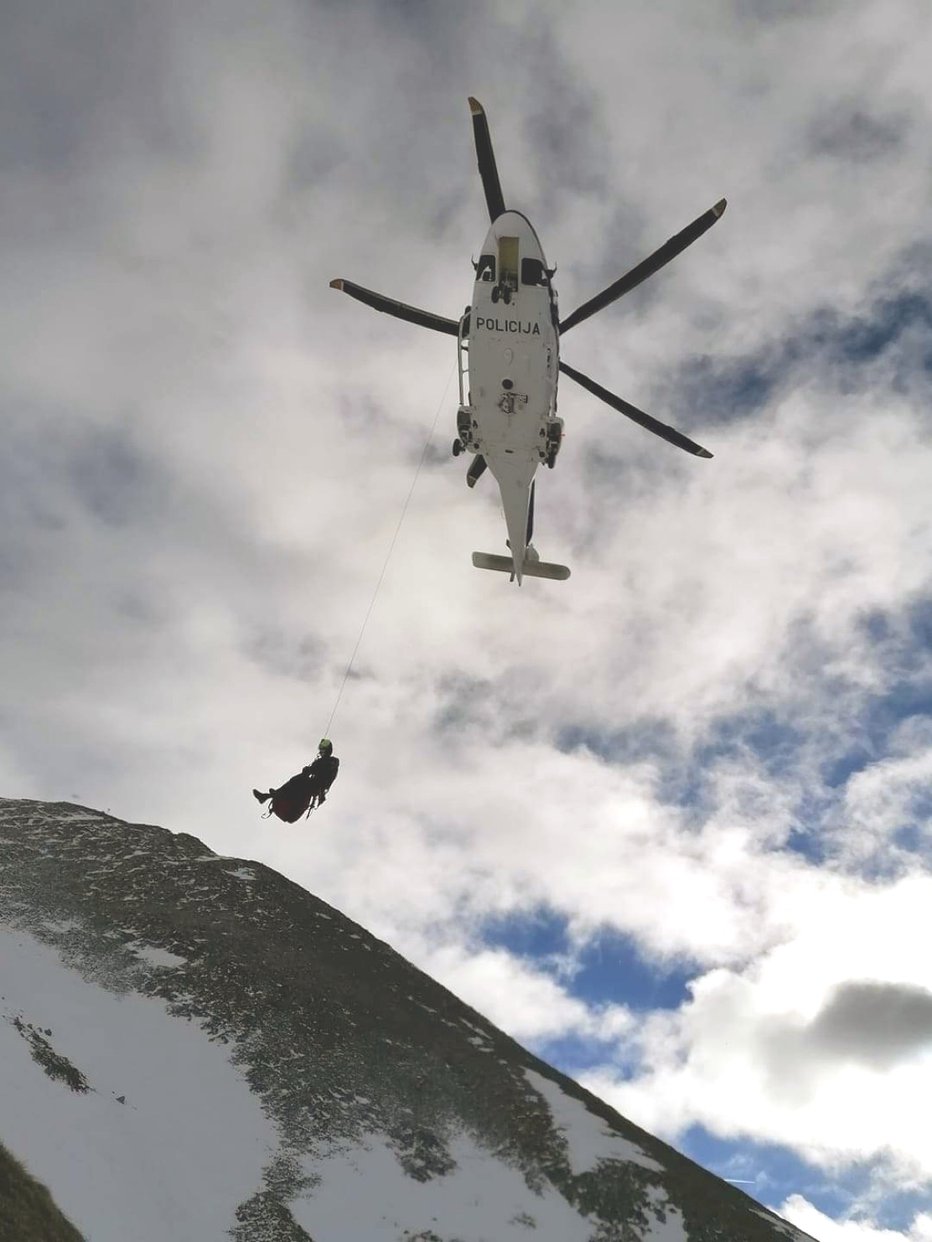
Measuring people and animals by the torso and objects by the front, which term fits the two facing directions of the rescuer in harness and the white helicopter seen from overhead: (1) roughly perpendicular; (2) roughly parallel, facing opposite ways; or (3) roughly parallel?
roughly perpendicular

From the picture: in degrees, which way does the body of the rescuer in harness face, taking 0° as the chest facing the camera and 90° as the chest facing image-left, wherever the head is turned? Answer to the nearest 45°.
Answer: approximately 90°
